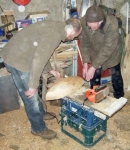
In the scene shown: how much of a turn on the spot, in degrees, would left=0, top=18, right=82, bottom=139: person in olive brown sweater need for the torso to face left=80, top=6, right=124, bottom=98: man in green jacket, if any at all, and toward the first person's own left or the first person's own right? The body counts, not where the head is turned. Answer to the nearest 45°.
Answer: approximately 45° to the first person's own left

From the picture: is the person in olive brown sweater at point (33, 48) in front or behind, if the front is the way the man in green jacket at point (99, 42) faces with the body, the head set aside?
in front

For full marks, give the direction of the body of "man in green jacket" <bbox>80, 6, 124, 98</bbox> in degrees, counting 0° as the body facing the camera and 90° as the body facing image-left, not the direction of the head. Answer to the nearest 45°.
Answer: approximately 45°

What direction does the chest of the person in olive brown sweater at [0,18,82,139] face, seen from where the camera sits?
to the viewer's right

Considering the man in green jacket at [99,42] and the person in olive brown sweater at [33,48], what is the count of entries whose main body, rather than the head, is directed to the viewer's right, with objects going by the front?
1

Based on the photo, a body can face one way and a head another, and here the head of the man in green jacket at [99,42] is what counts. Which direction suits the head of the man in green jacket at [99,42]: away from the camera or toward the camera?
toward the camera
